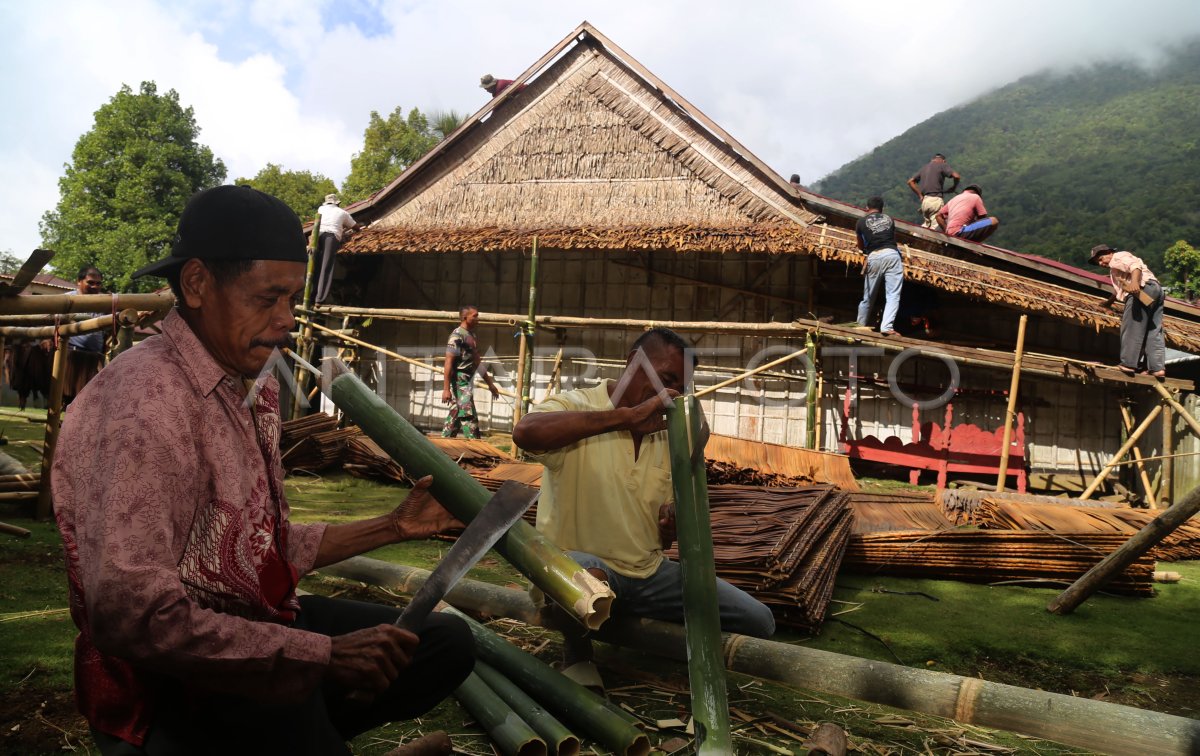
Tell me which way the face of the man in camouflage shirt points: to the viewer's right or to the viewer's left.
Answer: to the viewer's right

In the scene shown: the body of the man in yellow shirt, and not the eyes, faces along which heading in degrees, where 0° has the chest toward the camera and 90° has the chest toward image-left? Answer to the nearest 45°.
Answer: approximately 315°

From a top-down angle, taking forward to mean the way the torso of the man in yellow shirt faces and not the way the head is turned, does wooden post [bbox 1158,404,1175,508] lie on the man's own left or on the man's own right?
on the man's own left

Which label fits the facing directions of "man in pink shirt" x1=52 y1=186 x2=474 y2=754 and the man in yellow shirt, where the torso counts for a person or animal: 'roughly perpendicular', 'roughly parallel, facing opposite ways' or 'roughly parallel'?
roughly perpendicular

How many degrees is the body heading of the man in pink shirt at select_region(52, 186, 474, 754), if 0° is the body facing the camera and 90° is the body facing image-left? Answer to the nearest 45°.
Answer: approximately 270°
